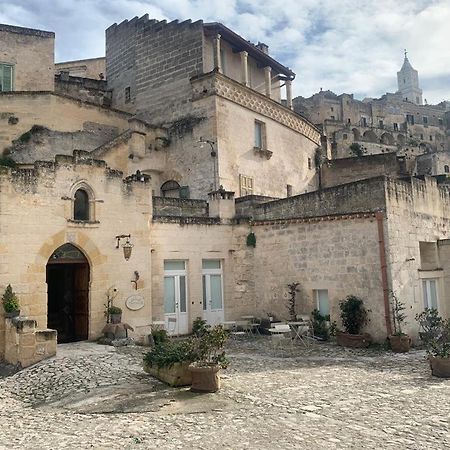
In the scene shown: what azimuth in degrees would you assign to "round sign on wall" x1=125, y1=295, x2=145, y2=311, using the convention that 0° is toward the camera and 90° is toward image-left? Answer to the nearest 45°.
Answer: approximately 0°

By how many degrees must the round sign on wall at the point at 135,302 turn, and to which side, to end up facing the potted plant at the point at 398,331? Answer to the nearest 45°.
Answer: approximately 90° to its left

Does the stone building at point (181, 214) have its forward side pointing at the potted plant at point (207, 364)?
yes

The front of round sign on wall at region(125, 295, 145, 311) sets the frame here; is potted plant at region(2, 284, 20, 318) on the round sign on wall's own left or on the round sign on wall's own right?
on the round sign on wall's own right

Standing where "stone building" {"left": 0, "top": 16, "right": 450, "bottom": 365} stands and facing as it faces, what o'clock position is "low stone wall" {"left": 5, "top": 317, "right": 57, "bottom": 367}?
The low stone wall is roughly at 1 o'clock from the stone building.

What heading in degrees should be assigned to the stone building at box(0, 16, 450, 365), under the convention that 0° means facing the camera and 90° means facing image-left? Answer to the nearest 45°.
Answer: approximately 0°

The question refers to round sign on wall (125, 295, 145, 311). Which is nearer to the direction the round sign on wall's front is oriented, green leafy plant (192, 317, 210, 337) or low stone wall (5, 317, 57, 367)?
the low stone wall

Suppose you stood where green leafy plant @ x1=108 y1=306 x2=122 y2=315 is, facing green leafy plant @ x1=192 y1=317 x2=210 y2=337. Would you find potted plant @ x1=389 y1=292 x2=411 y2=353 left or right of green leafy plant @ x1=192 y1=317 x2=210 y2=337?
right
